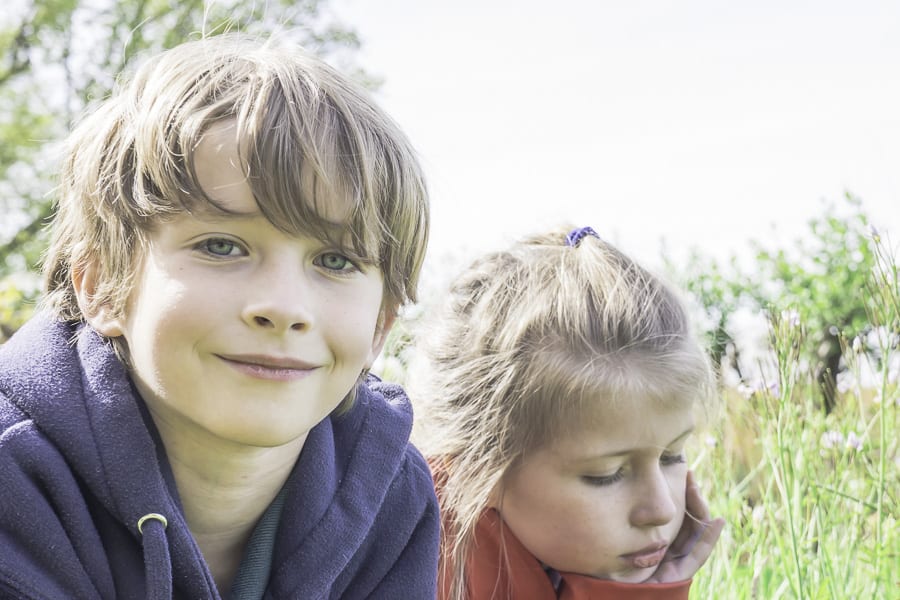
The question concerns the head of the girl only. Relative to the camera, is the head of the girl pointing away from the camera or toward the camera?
toward the camera

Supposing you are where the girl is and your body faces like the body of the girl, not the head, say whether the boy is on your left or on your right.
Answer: on your right

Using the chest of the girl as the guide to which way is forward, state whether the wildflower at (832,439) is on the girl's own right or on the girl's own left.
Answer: on the girl's own left

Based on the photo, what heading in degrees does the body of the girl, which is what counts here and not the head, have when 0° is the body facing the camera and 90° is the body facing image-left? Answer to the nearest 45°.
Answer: approximately 315°
